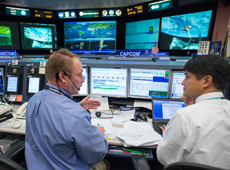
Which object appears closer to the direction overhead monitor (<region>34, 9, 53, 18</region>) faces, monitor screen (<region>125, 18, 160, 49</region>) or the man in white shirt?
the man in white shirt

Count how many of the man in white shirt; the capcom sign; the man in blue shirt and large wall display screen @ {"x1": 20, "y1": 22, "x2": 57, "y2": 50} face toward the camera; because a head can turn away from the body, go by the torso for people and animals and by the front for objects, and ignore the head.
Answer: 2

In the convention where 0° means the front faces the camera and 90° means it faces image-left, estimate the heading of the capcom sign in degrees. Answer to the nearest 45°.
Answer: approximately 0°

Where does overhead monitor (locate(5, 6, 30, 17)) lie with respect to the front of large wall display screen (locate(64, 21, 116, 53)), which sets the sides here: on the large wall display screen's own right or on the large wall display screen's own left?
on the large wall display screen's own right

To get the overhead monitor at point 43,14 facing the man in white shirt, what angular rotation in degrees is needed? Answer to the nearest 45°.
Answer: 0° — it already faces them

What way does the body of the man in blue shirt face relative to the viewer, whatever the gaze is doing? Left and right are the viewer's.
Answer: facing away from the viewer and to the right of the viewer

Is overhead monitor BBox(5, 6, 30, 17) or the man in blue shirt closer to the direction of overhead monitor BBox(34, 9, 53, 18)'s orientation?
the man in blue shirt

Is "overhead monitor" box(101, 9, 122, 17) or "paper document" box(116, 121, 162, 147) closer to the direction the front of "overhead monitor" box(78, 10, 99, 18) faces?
the paper document

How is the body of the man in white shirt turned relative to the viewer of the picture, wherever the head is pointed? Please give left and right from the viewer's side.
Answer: facing away from the viewer and to the left of the viewer

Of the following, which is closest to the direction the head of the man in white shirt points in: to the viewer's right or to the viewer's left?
to the viewer's left

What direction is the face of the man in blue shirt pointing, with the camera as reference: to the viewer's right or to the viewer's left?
to the viewer's right

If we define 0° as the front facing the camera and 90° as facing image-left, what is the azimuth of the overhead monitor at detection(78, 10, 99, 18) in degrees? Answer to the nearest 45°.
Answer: approximately 0°
